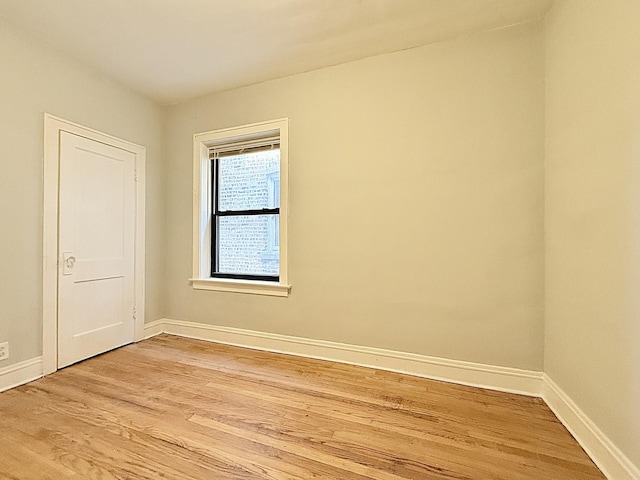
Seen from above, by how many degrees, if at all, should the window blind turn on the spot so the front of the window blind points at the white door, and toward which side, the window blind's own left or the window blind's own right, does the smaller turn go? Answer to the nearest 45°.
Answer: approximately 45° to the window blind's own right

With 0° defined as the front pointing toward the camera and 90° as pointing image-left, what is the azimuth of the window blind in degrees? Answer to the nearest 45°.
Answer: approximately 45°
